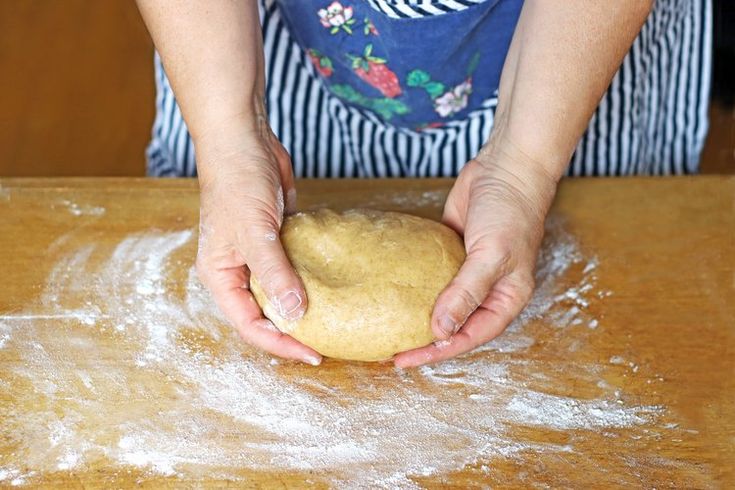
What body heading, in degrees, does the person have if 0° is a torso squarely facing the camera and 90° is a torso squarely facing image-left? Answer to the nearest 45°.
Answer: approximately 0°
